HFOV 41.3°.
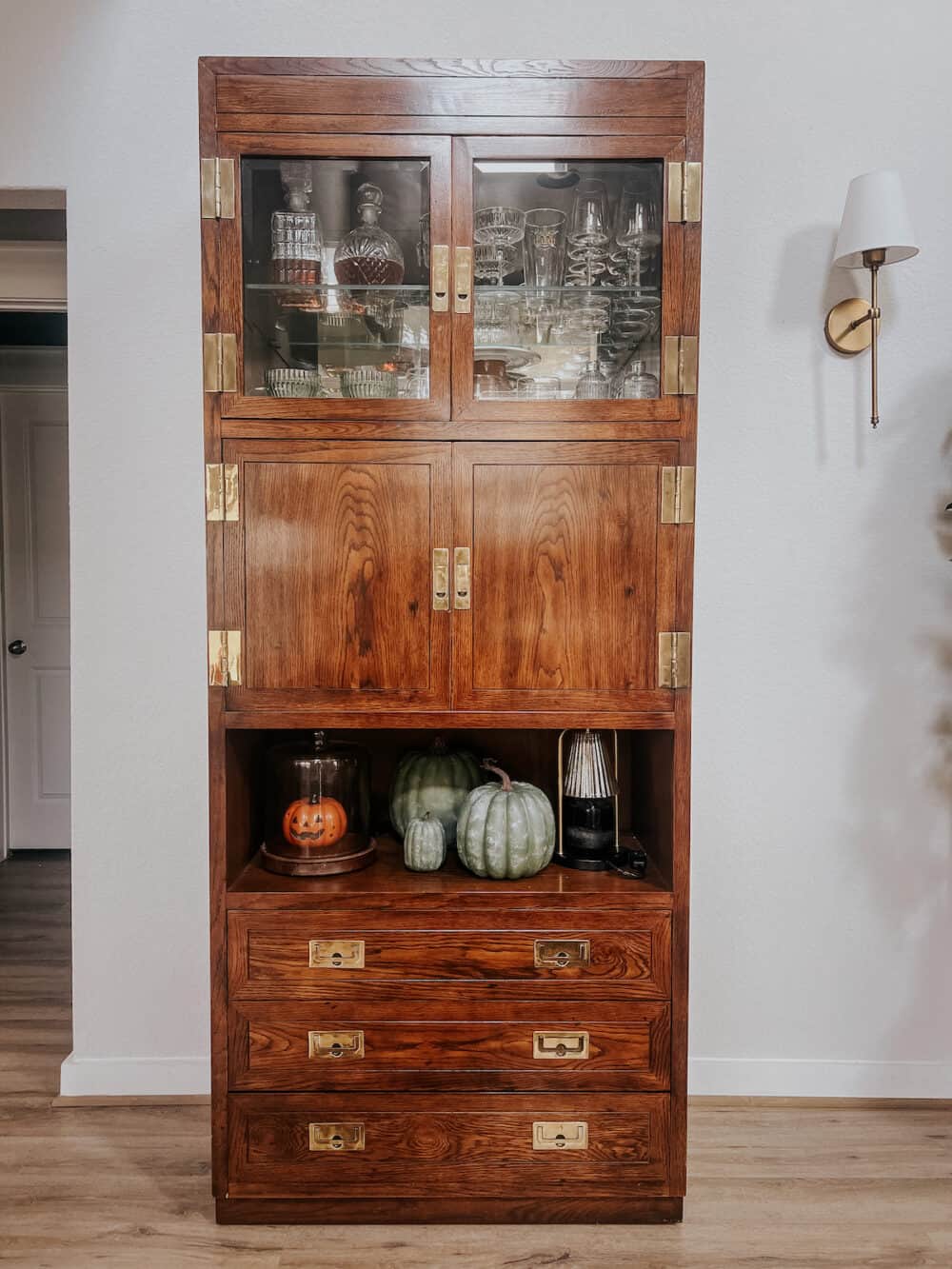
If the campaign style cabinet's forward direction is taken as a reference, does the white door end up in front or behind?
behind

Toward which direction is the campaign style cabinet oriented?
toward the camera

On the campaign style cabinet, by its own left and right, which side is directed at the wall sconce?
left
